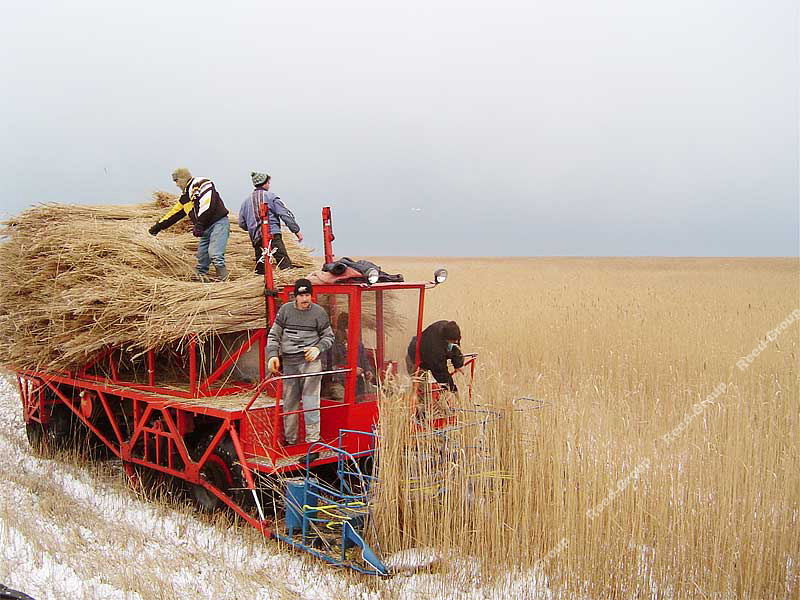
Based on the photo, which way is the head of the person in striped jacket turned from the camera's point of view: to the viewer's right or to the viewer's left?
to the viewer's left

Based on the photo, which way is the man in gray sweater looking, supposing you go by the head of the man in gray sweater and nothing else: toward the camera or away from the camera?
toward the camera

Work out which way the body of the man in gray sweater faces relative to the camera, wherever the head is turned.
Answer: toward the camera

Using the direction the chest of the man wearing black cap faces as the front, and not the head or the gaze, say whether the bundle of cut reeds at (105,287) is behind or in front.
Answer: behind

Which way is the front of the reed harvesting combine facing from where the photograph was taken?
facing the viewer and to the right of the viewer

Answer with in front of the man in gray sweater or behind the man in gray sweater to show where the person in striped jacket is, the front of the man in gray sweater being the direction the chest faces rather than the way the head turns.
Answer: behind
